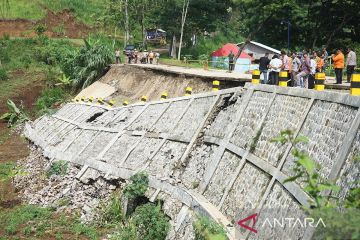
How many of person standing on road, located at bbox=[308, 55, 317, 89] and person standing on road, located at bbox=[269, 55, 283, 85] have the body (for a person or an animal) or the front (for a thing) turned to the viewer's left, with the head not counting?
1

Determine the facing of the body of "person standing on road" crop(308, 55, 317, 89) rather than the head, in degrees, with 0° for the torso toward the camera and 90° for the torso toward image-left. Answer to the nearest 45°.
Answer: approximately 90°

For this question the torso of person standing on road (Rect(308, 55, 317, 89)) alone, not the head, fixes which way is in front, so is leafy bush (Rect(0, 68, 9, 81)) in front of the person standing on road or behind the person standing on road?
in front

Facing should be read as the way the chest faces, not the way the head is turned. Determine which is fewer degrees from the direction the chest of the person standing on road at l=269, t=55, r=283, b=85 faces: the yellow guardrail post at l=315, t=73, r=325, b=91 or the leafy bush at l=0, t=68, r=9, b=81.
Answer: the leafy bush

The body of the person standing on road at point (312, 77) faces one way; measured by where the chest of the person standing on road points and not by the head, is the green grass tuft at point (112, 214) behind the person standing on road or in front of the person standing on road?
in front

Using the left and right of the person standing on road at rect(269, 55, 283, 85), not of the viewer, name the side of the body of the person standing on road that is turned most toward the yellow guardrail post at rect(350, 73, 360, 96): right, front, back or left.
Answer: back
